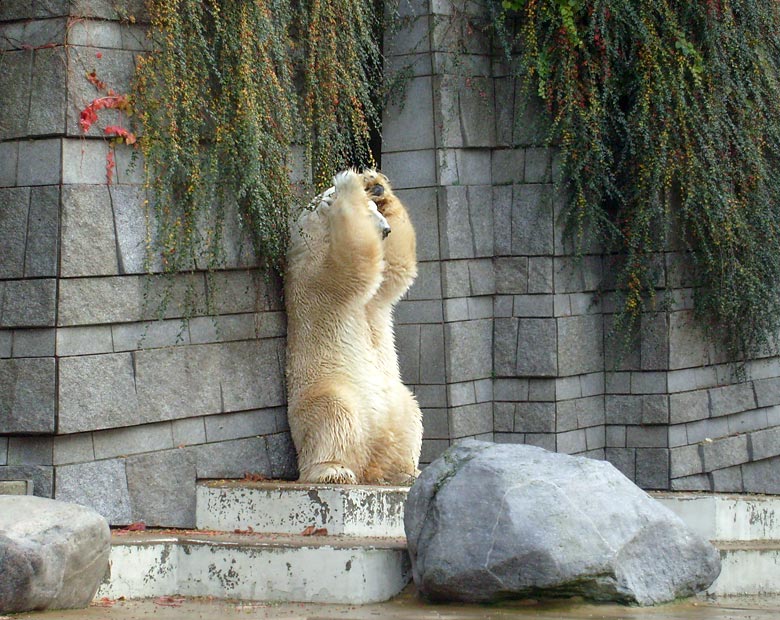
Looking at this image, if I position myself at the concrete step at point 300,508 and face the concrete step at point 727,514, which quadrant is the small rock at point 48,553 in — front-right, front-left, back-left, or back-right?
back-right

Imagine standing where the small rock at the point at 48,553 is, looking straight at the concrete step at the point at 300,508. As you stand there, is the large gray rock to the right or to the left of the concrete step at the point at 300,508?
right

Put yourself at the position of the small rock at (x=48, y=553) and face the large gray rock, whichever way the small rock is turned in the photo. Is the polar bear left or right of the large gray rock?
left

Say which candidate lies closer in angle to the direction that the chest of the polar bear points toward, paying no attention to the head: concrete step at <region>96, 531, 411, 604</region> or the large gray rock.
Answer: the large gray rock
